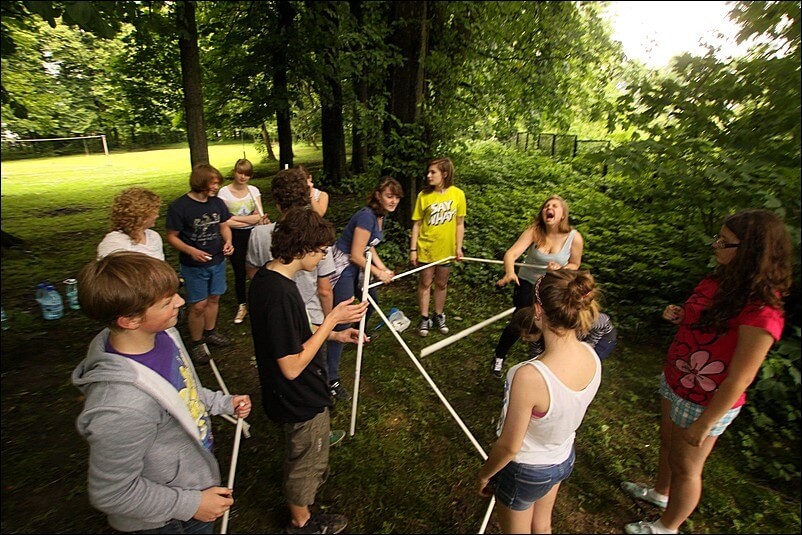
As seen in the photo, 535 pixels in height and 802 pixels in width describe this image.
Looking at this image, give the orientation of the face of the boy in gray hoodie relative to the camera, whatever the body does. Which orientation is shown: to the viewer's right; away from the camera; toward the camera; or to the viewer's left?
to the viewer's right

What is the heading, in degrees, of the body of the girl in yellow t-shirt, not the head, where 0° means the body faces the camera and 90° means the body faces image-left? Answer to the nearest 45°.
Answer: approximately 0°

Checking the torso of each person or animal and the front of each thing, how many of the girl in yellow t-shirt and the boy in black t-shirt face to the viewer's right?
1

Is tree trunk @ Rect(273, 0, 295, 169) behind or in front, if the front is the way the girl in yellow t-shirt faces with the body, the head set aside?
behind

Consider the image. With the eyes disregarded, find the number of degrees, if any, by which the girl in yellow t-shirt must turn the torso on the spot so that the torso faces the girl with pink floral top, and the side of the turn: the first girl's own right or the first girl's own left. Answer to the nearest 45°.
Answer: approximately 45° to the first girl's own left

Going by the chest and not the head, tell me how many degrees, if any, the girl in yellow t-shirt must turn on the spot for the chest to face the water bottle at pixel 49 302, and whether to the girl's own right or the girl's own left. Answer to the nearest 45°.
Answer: approximately 90° to the girl's own right

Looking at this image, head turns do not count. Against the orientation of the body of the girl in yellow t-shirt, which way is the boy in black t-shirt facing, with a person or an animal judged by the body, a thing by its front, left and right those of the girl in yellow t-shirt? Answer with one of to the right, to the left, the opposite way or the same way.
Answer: to the left

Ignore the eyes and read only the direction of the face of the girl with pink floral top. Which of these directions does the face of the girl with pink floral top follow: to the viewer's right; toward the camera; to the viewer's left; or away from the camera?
to the viewer's left

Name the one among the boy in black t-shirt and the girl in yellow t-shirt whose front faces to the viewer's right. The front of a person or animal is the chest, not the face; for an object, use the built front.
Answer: the boy in black t-shirt

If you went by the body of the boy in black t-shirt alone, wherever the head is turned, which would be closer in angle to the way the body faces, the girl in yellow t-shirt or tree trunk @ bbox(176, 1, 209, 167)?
the girl in yellow t-shirt

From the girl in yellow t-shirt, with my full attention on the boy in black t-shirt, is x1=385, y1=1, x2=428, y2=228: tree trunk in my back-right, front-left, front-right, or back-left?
back-right

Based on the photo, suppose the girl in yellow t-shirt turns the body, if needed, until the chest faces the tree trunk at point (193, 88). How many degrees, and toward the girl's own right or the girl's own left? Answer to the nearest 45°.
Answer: approximately 135° to the girl's own right

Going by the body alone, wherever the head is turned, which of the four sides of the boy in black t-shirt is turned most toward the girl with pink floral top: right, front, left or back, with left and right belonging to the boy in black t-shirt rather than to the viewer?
front

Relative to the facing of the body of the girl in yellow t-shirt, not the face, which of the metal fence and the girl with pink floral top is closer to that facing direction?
the girl with pink floral top

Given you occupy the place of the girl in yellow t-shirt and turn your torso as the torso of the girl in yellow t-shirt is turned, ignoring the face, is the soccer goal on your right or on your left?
on your right

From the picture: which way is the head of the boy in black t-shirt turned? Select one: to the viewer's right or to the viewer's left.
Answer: to the viewer's right

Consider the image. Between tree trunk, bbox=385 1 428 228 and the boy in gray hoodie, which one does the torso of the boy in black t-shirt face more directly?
the tree trunk

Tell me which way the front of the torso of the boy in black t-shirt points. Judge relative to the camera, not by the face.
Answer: to the viewer's right

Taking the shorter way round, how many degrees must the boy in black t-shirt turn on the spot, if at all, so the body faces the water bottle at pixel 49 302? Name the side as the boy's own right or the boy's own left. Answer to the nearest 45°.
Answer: approximately 135° to the boy's own left
